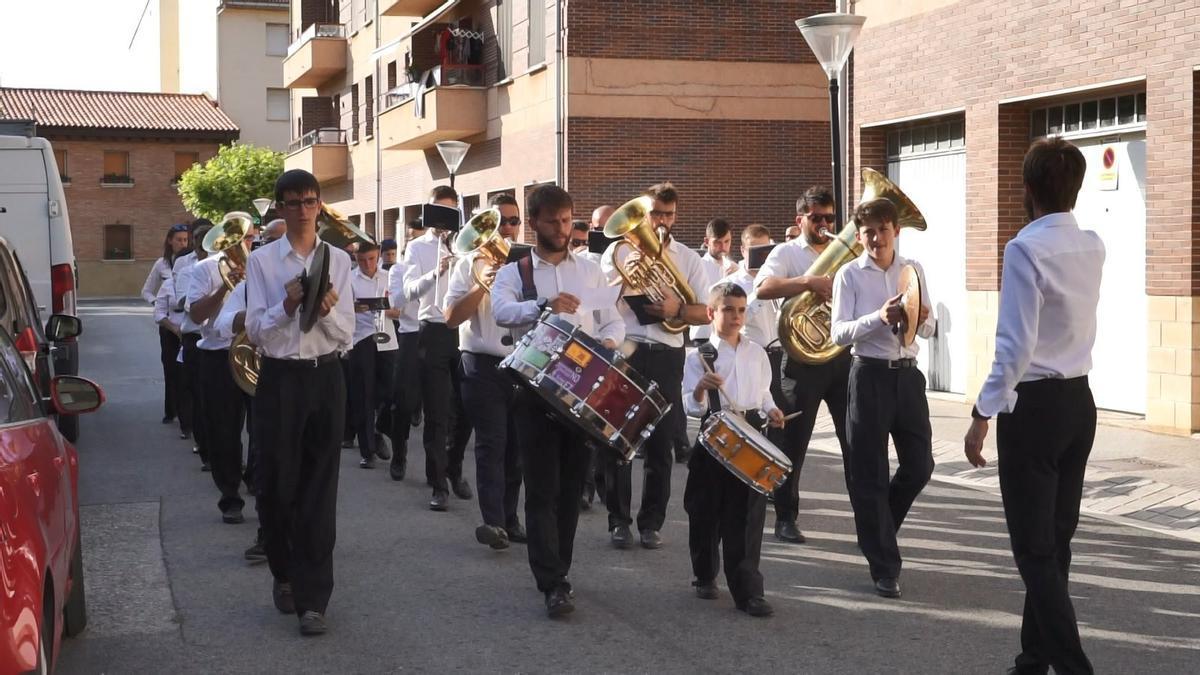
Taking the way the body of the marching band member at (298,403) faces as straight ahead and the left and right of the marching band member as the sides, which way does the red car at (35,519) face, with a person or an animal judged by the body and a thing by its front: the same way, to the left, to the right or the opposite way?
the opposite way

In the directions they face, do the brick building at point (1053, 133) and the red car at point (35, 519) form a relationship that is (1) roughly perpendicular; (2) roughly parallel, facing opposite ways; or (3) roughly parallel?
roughly perpendicular

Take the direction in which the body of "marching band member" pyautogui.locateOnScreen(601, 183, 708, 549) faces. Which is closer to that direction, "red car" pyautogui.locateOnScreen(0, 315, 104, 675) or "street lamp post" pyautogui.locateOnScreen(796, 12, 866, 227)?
the red car

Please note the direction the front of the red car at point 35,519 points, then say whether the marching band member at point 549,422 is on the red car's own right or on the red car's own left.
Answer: on the red car's own right

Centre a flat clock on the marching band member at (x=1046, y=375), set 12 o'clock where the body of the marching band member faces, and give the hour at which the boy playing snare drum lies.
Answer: The boy playing snare drum is roughly at 12 o'clock from the marching band member.

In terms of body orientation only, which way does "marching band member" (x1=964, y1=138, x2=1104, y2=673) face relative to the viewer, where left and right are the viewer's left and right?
facing away from the viewer and to the left of the viewer

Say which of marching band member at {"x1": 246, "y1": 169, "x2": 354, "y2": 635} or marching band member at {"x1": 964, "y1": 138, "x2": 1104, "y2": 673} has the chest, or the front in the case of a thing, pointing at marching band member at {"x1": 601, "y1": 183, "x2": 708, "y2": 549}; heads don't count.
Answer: marching band member at {"x1": 964, "y1": 138, "x2": 1104, "y2": 673}

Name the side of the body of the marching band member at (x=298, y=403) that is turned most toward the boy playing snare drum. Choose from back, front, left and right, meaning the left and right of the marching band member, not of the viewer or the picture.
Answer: left

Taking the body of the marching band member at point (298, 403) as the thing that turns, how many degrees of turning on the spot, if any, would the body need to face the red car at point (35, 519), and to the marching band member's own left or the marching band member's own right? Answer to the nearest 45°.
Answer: approximately 45° to the marching band member's own right

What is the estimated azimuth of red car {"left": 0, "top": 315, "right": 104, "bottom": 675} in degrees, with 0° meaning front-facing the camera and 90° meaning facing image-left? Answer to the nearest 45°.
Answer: approximately 180°

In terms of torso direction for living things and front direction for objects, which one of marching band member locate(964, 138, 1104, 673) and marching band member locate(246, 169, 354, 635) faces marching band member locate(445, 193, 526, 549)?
marching band member locate(964, 138, 1104, 673)
